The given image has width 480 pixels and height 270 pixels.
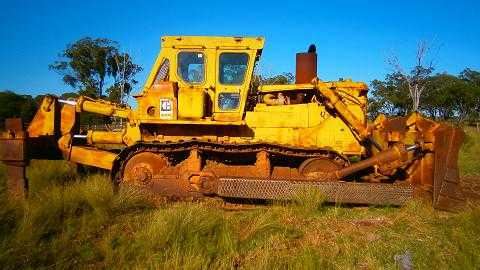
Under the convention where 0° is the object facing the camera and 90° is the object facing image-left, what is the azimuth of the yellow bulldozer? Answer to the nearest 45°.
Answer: approximately 270°
